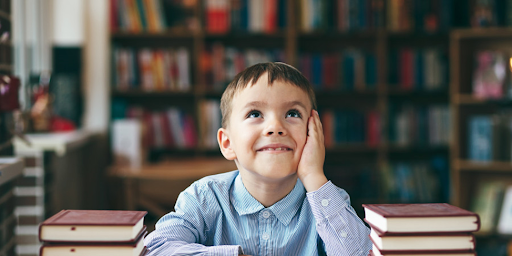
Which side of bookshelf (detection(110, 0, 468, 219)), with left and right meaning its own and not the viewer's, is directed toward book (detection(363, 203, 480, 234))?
front

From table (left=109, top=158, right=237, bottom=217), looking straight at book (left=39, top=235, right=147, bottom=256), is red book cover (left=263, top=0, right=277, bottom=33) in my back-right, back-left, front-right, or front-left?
back-left

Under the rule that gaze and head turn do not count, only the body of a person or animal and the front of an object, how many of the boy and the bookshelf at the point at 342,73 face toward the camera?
2

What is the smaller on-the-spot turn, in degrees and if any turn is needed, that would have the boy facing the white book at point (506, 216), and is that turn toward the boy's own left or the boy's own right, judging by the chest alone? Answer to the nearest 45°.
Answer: approximately 135° to the boy's own left

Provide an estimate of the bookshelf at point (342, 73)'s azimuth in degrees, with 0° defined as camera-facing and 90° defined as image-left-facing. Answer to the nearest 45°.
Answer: approximately 0°

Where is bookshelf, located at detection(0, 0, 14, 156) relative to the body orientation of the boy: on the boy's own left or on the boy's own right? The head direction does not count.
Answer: on the boy's own right

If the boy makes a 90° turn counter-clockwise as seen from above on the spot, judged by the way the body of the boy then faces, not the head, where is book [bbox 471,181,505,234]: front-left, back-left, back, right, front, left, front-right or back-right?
front-left

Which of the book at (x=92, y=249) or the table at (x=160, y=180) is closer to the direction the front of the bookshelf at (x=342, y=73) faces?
the book

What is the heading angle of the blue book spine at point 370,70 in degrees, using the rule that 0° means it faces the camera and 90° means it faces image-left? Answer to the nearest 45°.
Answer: approximately 0°

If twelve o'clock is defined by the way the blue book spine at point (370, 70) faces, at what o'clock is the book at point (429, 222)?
The book is roughly at 12 o'clock from the blue book spine.
